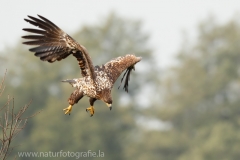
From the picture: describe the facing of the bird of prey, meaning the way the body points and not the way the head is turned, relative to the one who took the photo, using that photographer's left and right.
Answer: facing the viewer and to the right of the viewer
